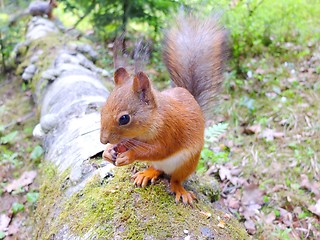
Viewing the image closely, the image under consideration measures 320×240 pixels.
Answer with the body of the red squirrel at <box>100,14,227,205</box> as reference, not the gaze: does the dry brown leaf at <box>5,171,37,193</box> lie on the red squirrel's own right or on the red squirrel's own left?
on the red squirrel's own right

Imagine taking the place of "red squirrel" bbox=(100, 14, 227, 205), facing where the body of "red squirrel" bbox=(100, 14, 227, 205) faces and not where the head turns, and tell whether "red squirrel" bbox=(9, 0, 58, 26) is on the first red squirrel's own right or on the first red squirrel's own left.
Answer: on the first red squirrel's own right

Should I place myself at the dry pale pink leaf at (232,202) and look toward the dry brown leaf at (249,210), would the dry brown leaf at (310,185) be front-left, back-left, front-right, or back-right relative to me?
front-left

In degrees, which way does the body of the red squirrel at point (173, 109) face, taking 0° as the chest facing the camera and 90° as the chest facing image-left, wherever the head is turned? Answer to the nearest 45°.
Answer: approximately 45°

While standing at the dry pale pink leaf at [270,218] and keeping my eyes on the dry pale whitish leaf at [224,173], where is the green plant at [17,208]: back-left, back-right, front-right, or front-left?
front-left
